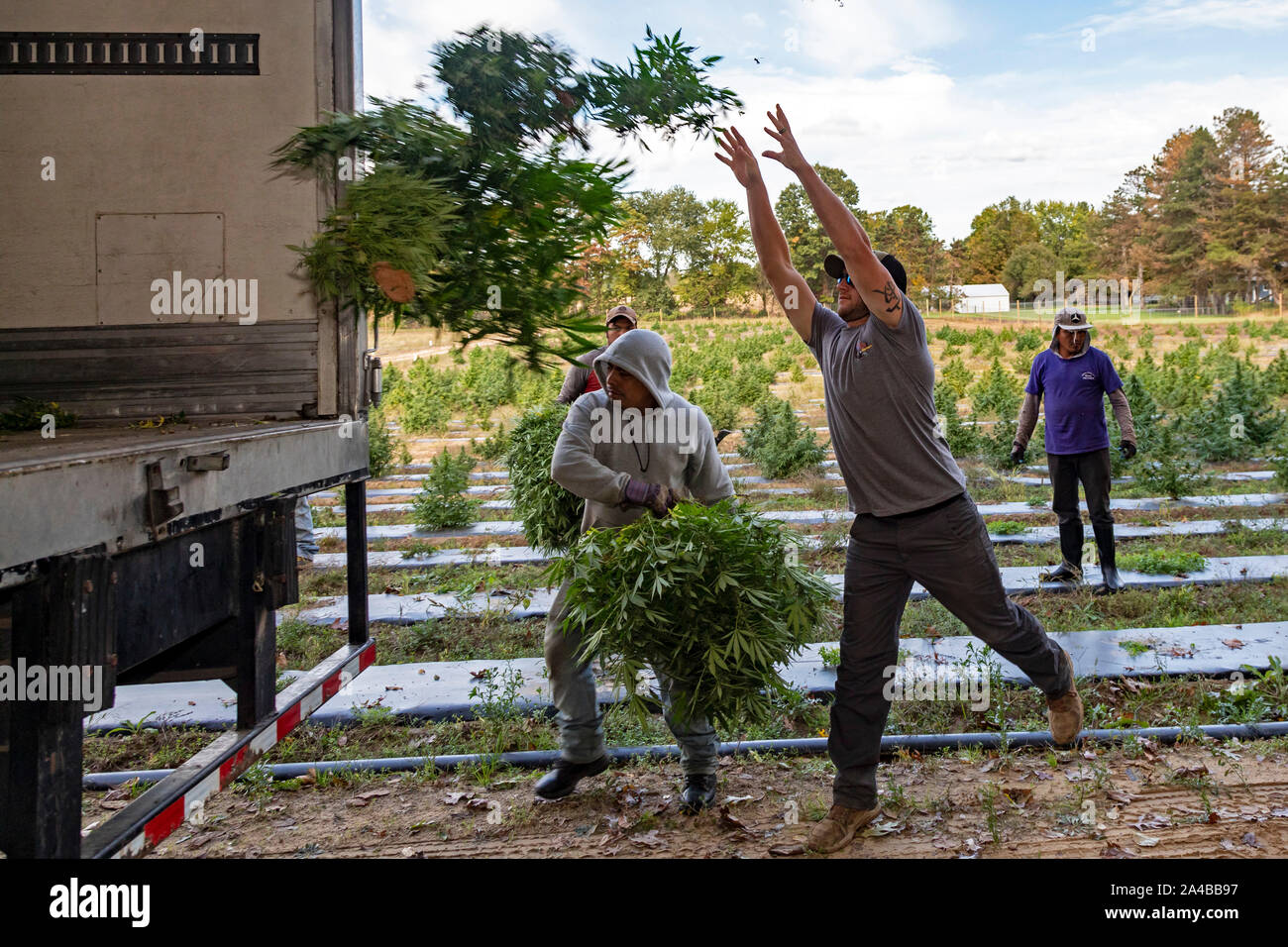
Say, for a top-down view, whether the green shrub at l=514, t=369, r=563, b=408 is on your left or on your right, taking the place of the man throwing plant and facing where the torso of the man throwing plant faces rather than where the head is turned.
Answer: on your right

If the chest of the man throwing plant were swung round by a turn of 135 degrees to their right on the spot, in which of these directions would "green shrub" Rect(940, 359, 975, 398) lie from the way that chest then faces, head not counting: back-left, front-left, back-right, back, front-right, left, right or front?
front

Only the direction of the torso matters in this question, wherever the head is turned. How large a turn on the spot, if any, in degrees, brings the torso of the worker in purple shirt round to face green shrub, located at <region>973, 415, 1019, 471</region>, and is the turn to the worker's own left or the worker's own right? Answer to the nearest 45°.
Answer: approximately 180°

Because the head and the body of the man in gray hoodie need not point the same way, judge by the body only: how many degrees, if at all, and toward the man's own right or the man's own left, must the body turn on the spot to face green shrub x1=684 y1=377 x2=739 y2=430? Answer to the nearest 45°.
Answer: approximately 180°
